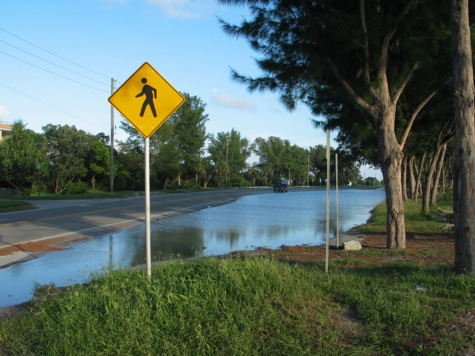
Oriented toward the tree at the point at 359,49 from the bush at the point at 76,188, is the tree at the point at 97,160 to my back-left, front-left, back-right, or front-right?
back-left

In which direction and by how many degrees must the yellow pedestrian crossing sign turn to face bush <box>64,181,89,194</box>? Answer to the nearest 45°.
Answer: approximately 180°

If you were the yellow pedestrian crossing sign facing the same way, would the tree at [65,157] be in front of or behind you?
behind

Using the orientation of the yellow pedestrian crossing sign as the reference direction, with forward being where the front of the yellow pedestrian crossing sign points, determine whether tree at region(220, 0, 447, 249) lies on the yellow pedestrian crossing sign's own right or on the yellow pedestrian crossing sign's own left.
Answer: on the yellow pedestrian crossing sign's own left

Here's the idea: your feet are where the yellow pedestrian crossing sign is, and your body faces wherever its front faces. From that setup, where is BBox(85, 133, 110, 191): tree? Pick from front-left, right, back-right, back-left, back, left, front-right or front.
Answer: back

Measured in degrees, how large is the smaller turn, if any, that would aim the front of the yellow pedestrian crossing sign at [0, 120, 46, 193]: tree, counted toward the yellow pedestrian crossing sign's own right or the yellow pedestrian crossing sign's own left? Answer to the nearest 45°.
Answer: approximately 180°

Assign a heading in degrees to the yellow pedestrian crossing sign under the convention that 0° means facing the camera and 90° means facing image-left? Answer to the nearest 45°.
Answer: approximately 0°
